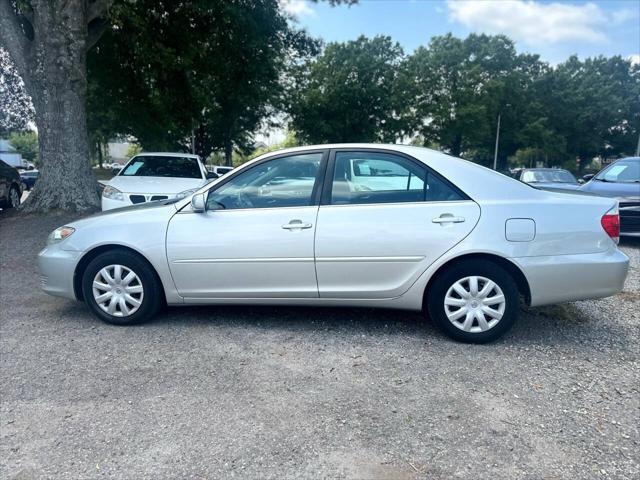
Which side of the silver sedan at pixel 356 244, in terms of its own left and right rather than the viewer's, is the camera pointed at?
left

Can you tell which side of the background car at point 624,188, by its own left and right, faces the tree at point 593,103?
back

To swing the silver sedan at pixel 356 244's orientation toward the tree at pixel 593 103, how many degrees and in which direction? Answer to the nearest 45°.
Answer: approximately 135° to its right

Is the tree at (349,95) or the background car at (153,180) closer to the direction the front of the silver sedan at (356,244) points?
the background car

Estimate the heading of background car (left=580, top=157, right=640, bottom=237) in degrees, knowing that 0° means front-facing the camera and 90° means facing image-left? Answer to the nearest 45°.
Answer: approximately 0°

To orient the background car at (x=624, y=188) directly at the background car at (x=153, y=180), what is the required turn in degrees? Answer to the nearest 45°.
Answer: approximately 45° to its right
